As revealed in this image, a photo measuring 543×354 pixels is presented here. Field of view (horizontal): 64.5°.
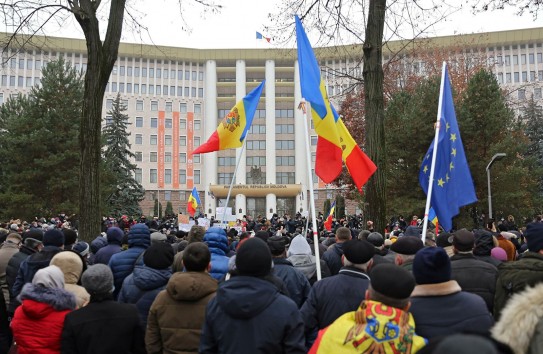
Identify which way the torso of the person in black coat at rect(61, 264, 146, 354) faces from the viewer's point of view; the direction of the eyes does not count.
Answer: away from the camera

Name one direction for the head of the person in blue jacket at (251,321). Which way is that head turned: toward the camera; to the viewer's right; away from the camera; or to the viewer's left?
away from the camera

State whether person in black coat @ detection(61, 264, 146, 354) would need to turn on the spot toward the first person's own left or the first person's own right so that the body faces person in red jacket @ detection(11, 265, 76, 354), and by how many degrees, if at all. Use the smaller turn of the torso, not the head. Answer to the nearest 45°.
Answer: approximately 45° to the first person's own left

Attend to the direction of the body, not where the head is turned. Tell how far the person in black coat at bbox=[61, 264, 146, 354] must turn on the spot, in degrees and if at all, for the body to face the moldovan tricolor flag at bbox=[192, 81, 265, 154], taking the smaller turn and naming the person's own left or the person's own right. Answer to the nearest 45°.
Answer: approximately 45° to the person's own right

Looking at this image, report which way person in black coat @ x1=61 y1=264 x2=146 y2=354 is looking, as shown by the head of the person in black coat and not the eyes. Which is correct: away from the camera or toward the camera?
away from the camera

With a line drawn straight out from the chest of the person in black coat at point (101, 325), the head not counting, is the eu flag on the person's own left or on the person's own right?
on the person's own right

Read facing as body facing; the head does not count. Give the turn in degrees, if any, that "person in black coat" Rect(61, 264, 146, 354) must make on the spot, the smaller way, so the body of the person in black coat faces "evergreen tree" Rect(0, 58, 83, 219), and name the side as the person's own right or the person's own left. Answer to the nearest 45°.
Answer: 0° — they already face it

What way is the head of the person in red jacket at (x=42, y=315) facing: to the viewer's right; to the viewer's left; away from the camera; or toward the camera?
away from the camera
